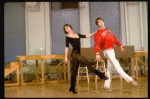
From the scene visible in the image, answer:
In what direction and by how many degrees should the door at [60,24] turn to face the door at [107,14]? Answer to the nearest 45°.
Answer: approximately 90° to its left

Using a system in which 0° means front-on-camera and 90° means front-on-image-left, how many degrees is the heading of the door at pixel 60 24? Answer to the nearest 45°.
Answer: approximately 0°
